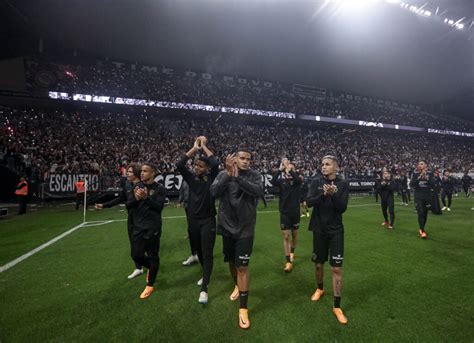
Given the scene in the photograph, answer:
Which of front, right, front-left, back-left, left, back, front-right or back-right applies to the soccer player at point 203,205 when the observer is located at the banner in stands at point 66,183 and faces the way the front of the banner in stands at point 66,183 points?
front

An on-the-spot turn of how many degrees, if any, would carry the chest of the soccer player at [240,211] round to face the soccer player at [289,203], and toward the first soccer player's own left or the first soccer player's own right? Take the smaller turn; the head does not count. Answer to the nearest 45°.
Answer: approximately 135° to the first soccer player's own left

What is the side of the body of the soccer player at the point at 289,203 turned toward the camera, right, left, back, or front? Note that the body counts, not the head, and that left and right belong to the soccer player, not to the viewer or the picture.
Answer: front

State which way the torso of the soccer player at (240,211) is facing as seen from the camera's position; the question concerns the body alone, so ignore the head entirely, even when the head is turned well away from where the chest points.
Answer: toward the camera

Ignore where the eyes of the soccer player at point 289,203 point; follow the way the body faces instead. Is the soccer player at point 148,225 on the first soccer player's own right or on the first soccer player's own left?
on the first soccer player's own right

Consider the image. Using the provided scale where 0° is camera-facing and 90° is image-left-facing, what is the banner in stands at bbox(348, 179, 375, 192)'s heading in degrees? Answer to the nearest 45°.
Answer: approximately 0°

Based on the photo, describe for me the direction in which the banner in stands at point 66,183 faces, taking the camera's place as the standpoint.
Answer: facing the viewer

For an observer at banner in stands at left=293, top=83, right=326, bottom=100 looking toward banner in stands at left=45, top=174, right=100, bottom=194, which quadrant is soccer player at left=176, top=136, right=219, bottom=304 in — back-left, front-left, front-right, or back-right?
front-left

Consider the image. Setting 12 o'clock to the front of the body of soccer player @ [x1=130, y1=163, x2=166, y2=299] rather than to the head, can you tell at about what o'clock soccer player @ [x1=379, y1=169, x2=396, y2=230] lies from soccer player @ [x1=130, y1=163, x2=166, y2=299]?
soccer player @ [x1=379, y1=169, x2=396, y2=230] is roughly at 7 o'clock from soccer player @ [x1=130, y1=163, x2=166, y2=299].

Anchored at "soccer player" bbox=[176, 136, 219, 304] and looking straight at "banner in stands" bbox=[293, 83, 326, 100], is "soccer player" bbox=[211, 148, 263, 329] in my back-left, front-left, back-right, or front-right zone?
back-right

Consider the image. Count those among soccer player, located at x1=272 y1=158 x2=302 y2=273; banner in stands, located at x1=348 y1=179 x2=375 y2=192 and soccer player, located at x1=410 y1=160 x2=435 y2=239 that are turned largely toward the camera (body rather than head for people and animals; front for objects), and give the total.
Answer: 3
